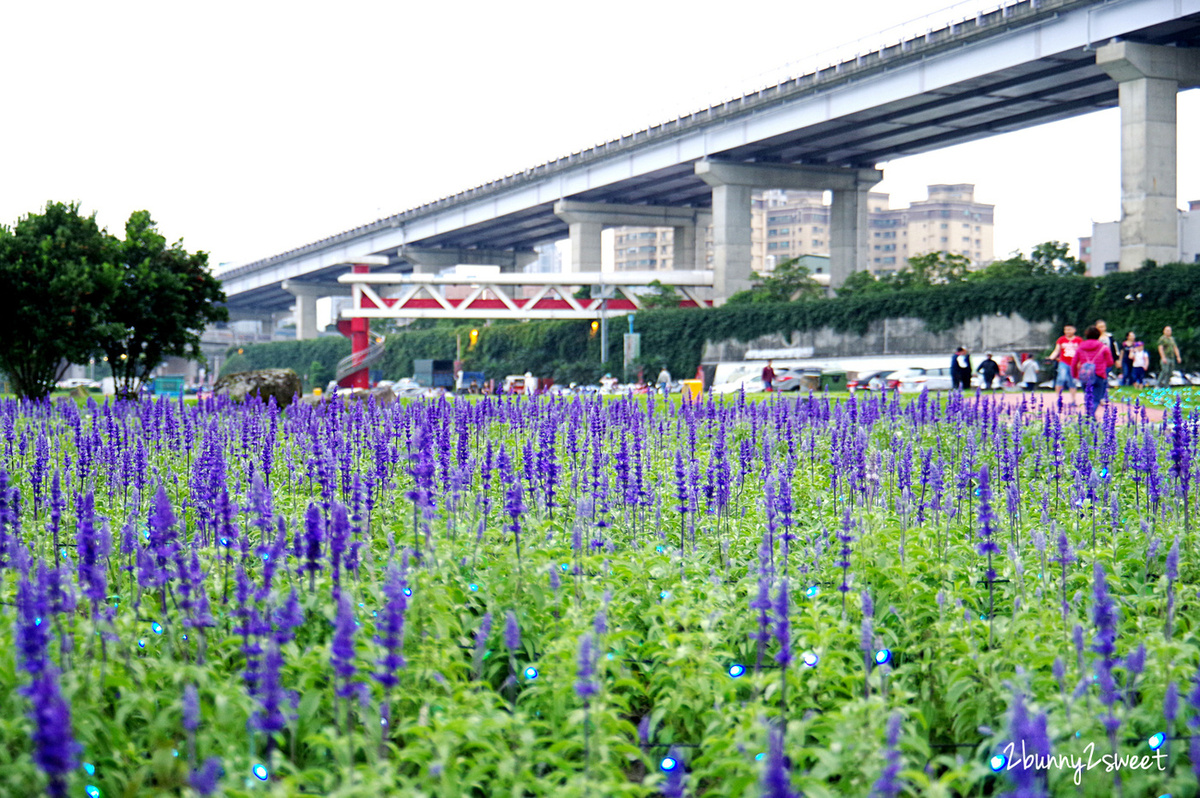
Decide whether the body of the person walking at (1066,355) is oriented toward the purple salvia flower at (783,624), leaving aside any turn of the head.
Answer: yes

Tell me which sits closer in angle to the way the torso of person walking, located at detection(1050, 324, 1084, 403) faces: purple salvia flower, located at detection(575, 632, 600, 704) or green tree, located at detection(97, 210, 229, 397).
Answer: the purple salvia flower

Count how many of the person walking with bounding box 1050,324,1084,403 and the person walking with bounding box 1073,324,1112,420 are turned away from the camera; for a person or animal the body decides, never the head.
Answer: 1

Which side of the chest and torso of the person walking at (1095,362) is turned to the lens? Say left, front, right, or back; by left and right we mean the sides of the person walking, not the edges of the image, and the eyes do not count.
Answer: back

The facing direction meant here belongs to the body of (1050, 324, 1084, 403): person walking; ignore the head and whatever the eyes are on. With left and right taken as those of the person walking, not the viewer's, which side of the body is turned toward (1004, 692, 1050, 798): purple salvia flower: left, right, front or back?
front

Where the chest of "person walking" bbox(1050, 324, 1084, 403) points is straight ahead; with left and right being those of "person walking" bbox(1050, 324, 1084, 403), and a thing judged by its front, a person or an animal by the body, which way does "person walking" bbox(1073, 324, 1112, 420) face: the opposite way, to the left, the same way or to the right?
the opposite way

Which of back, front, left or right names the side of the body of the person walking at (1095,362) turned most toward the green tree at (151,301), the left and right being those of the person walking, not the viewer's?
left

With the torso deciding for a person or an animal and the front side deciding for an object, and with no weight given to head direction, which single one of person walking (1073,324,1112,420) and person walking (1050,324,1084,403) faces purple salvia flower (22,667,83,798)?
person walking (1050,324,1084,403)

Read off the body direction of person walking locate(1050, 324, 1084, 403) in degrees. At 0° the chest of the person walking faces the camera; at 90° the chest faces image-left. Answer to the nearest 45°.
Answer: approximately 0°

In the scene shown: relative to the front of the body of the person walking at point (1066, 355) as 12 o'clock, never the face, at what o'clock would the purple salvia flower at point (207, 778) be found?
The purple salvia flower is roughly at 12 o'clock from the person walking.

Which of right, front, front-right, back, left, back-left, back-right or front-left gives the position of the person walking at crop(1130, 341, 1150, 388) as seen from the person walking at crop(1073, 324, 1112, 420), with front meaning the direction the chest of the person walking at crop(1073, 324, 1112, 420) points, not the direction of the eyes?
front

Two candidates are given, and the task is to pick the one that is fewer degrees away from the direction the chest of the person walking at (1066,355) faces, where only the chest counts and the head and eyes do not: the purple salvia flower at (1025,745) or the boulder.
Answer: the purple salvia flower
